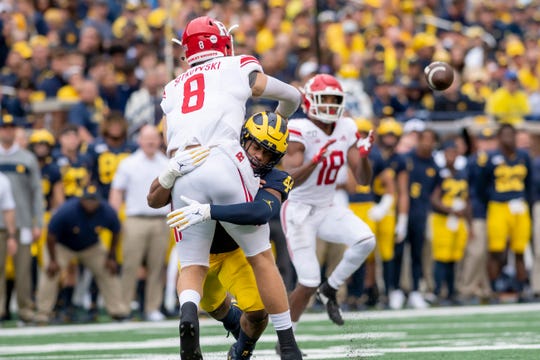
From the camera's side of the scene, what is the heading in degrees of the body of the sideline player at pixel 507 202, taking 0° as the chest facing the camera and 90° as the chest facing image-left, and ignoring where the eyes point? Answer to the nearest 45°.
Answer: approximately 0°

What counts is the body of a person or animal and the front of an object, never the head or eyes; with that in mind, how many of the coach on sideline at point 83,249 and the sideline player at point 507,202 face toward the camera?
2

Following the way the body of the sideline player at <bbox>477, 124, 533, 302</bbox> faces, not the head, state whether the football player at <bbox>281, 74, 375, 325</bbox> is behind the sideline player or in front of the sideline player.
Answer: in front

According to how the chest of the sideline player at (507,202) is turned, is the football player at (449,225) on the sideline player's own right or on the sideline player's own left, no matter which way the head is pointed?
on the sideline player's own right

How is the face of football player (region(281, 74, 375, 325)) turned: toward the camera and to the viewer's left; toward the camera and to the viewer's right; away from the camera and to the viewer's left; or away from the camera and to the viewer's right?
toward the camera and to the viewer's right

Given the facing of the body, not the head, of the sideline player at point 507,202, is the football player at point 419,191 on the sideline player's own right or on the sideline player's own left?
on the sideline player's own right

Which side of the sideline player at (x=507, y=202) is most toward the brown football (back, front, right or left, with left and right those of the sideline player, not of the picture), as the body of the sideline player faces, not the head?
front

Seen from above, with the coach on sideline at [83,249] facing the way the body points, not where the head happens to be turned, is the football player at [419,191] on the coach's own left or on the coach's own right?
on the coach's own left

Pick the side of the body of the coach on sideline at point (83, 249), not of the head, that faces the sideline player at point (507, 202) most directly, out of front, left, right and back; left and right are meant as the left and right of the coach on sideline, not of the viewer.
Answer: left
